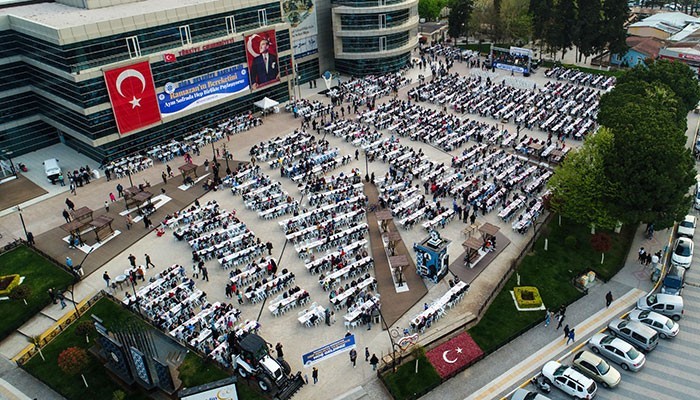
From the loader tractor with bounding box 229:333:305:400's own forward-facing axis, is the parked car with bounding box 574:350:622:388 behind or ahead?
ahead

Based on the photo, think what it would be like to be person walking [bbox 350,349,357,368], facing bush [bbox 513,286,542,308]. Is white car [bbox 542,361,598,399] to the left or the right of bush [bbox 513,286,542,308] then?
right

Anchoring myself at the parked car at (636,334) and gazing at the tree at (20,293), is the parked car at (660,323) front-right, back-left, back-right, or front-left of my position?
back-right

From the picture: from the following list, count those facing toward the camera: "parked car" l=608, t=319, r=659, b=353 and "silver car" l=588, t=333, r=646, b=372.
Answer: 0

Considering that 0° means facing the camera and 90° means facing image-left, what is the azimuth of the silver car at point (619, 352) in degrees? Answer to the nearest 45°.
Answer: approximately 135°

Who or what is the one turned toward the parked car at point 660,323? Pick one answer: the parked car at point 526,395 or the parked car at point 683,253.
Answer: the parked car at point 683,253

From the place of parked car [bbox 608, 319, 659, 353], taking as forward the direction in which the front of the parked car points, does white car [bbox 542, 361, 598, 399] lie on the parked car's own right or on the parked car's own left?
on the parked car's own left

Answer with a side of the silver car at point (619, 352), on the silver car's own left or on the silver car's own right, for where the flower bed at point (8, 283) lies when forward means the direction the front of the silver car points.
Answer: on the silver car's own left

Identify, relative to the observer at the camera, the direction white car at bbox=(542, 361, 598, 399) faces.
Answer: facing away from the viewer and to the left of the viewer

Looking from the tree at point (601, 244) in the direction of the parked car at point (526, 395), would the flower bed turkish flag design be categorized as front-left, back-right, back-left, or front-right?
front-right

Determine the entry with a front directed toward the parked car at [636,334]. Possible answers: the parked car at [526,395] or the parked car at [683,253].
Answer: the parked car at [683,253]

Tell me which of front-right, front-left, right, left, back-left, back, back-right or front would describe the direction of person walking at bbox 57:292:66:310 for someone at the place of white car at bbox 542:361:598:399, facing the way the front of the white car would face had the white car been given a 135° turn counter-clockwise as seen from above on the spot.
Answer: right

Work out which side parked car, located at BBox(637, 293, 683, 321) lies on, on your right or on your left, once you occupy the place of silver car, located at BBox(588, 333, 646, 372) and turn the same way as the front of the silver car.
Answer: on your right
